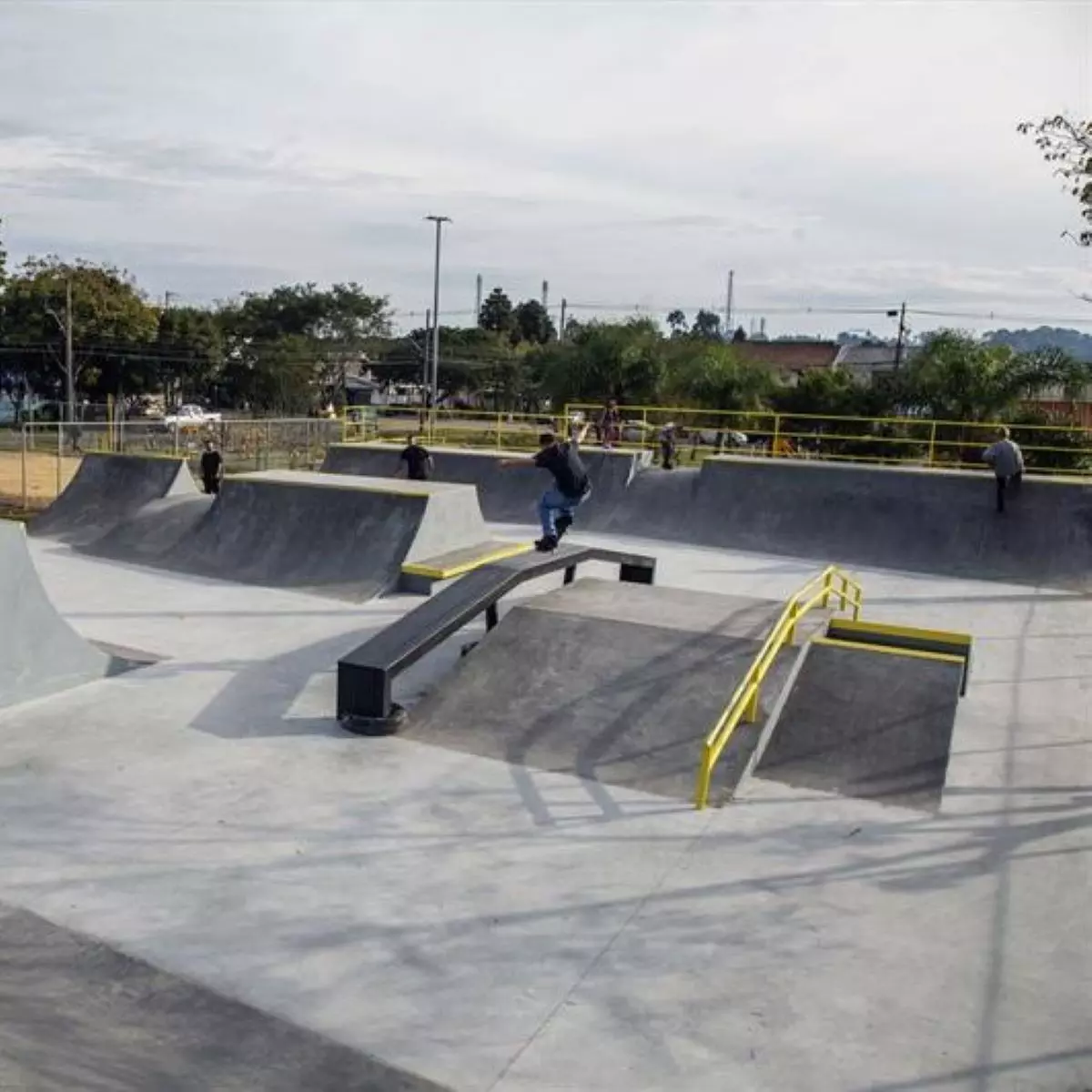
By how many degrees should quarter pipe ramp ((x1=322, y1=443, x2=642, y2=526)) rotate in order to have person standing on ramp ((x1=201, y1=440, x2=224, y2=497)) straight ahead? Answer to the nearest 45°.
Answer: approximately 90° to its right

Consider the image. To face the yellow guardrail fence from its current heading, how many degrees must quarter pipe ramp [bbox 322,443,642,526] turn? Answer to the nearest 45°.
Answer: approximately 135° to its left

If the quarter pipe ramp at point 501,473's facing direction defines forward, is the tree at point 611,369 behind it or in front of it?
behind

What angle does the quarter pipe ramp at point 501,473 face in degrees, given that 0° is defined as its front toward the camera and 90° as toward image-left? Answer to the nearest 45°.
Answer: approximately 0°

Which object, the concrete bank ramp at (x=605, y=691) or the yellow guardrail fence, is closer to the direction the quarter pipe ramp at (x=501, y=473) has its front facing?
the concrete bank ramp

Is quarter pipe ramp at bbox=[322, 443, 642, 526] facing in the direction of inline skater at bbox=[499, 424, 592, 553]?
yes

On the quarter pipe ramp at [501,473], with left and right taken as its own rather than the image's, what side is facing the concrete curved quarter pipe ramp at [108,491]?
right

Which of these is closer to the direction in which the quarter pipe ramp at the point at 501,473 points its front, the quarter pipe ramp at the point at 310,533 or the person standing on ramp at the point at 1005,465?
the quarter pipe ramp

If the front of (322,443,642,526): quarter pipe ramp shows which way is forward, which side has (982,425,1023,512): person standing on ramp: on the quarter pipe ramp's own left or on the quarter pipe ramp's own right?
on the quarter pipe ramp's own left
